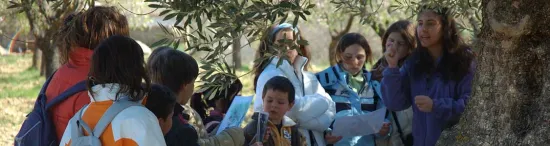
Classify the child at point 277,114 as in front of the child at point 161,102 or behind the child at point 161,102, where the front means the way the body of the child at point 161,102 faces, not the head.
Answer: in front

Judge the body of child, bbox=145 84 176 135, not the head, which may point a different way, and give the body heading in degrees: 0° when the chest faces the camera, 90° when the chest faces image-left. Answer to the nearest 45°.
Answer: approximately 225°

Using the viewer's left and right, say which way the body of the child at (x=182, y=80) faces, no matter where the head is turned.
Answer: facing away from the viewer and to the right of the viewer

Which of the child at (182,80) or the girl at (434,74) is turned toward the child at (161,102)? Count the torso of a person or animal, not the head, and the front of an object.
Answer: the girl

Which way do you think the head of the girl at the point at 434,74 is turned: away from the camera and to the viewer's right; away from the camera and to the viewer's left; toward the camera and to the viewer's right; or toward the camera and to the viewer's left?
toward the camera and to the viewer's left

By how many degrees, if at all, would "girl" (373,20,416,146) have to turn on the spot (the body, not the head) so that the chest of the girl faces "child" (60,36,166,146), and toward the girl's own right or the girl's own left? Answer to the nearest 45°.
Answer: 0° — they already face them

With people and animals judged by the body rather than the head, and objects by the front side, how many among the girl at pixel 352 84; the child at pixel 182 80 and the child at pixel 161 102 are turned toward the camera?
1

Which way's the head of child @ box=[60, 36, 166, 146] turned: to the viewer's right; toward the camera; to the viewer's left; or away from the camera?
away from the camera

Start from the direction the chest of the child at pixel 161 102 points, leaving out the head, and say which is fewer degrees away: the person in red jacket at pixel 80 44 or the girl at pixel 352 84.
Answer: the girl

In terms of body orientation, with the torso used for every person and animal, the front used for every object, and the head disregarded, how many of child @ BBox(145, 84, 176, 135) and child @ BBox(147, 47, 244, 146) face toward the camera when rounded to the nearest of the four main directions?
0

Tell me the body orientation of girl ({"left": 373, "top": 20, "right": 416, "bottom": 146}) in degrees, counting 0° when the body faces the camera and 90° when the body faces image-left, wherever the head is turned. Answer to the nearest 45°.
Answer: approximately 45°
